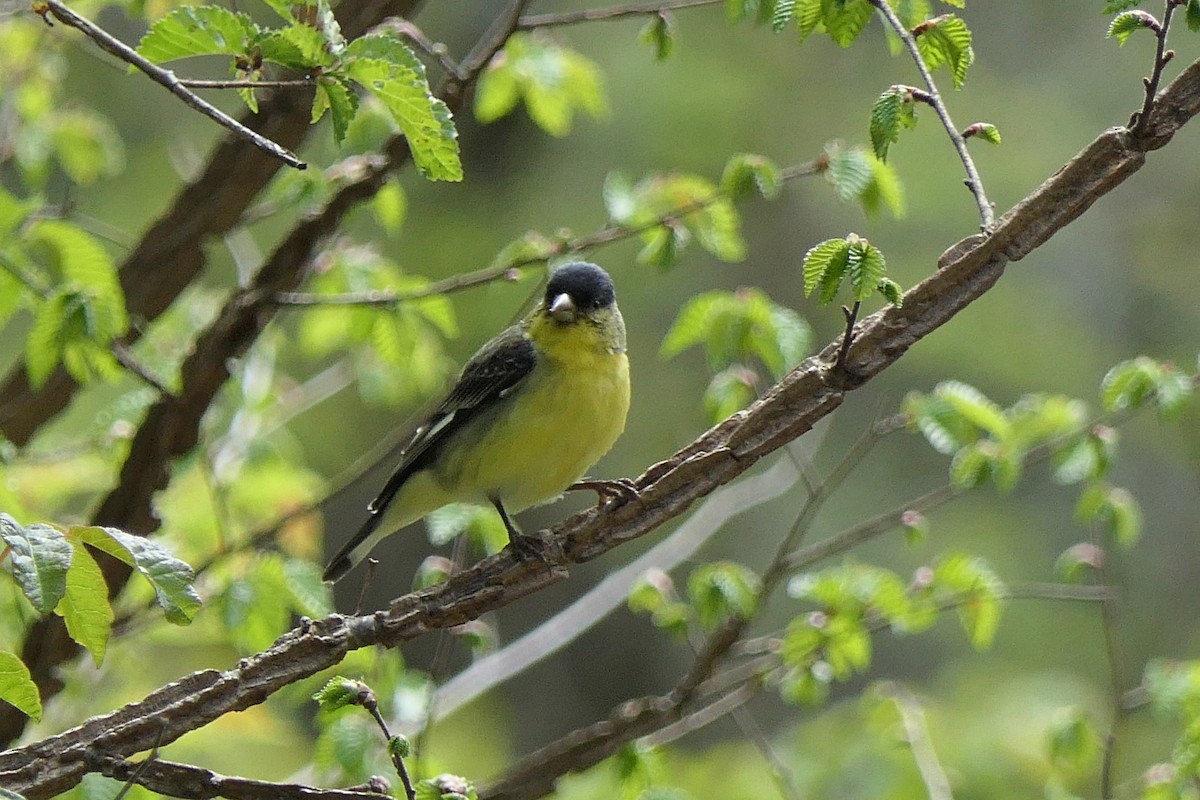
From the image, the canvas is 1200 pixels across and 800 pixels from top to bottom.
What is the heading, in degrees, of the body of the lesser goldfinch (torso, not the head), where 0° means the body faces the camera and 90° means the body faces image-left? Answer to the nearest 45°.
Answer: approximately 315°

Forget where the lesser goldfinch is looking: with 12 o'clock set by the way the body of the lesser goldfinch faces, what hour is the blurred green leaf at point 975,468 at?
The blurred green leaf is roughly at 9 o'clock from the lesser goldfinch.

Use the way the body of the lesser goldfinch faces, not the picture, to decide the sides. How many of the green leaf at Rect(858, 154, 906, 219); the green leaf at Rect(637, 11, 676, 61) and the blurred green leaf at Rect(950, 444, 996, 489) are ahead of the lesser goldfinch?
0
